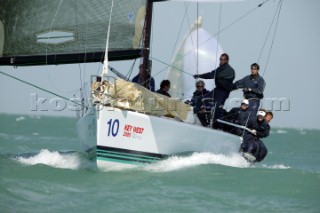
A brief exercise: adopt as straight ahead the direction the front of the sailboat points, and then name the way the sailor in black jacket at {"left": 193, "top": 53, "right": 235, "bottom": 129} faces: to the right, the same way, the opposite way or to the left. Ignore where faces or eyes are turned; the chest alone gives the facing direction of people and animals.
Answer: the same way

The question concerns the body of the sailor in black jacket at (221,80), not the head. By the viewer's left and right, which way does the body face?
facing the viewer and to the left of the viewer
